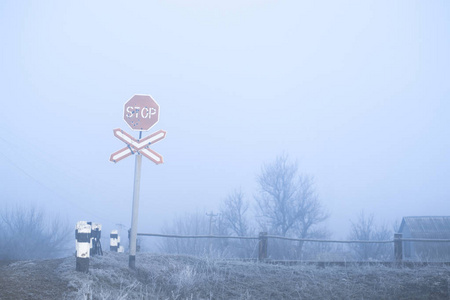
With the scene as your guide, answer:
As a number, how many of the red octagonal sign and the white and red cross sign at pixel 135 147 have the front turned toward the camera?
2

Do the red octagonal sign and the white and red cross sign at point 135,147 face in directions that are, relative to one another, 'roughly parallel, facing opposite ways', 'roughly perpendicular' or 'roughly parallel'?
roughly parallel

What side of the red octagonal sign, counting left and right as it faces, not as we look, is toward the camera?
front
